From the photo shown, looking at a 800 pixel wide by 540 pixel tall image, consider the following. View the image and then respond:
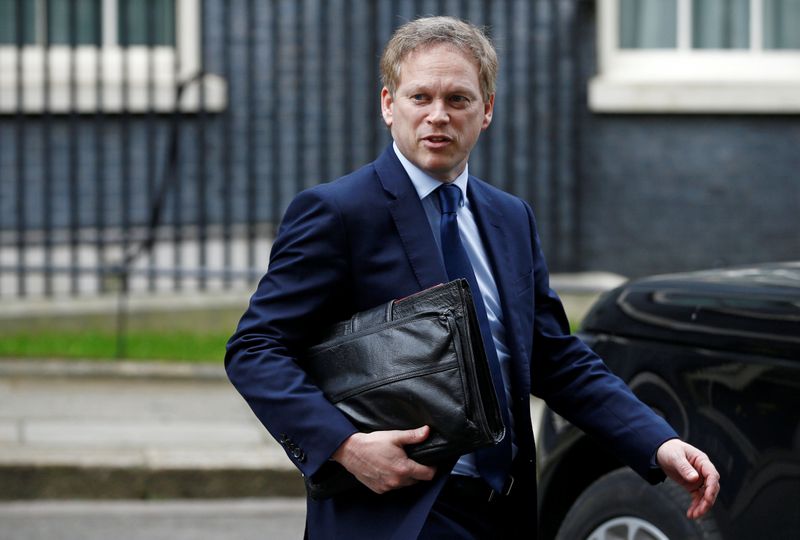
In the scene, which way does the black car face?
to the viewer's left

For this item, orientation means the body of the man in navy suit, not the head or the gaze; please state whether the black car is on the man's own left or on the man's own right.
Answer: on the man's own left

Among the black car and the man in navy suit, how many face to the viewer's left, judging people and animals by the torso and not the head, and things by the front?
1

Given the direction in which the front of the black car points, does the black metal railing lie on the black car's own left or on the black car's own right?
on the black car's own right

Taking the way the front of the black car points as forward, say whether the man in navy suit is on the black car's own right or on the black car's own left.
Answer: on the black car's own left
